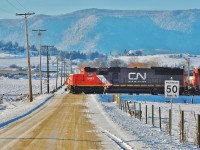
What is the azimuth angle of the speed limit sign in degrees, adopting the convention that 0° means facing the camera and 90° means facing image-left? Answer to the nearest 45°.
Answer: approximately 0°
